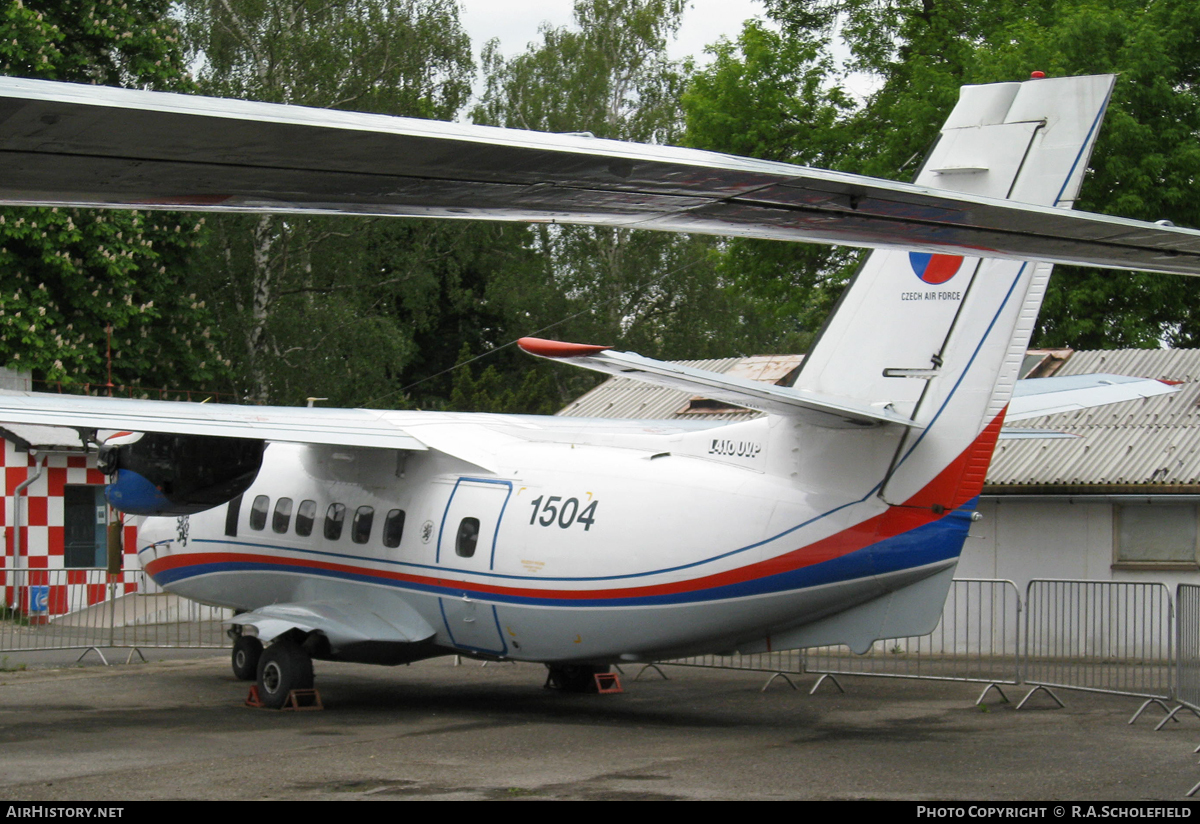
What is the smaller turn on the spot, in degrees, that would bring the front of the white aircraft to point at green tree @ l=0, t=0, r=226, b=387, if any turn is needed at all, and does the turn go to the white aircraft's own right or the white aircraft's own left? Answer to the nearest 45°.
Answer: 0° — it already faces it

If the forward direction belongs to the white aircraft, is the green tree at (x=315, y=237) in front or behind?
in front

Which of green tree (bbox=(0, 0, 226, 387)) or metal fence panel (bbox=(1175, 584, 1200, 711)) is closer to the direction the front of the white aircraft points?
the green tree

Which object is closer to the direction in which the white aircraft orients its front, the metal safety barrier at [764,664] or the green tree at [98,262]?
the green tree

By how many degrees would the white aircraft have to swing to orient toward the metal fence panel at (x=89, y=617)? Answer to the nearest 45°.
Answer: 0° — it already faces it

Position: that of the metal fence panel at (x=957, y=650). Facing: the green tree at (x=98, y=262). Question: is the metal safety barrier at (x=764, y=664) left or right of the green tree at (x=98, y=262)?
left

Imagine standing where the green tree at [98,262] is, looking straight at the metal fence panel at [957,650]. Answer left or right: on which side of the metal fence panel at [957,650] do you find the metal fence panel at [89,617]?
right

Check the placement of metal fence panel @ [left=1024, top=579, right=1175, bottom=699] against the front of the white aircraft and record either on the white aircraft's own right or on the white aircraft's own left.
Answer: on the white aircraft's own right

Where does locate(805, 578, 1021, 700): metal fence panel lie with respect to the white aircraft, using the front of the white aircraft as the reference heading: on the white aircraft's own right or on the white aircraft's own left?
on the white aircraft's own right

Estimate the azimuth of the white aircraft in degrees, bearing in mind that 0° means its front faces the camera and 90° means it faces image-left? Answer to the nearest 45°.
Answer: approximately 135°

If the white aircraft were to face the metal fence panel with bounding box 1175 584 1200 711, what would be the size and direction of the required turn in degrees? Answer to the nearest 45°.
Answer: approximately 135° to its right
